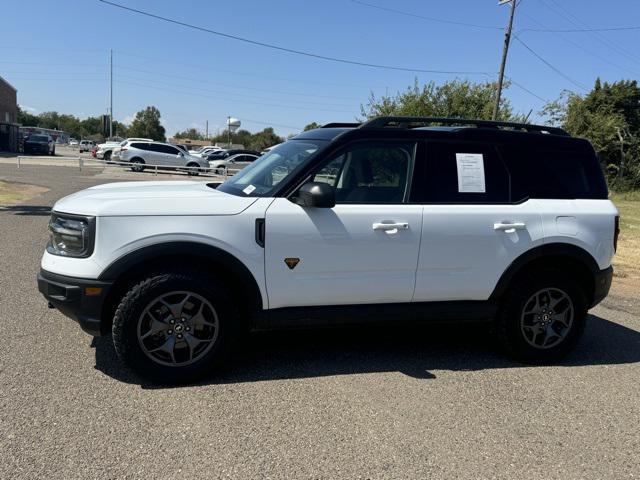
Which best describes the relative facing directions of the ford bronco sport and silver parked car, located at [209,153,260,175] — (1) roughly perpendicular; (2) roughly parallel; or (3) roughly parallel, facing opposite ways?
roughly parallel

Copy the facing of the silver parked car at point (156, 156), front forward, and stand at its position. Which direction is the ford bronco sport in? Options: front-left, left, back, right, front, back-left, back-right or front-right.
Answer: right

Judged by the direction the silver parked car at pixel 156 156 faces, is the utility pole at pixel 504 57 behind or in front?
in front

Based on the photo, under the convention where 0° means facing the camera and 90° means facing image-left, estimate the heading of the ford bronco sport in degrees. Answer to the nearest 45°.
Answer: approximately 90°

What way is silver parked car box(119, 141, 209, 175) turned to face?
to the viewer's right

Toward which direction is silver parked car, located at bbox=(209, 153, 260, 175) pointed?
to the viewer's left

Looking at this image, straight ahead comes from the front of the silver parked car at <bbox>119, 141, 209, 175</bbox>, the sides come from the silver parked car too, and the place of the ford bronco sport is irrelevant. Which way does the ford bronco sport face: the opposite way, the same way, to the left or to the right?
the opposite way

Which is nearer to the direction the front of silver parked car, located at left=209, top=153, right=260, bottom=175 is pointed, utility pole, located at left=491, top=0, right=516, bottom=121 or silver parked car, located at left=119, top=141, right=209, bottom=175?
the silver parked car, located at left=119, top=141, right=209, bottom=175

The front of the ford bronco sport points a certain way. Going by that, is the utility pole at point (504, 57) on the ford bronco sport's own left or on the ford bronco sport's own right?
on the ford bronco sport's own right

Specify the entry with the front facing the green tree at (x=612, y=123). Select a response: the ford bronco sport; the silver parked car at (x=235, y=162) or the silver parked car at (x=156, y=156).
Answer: the silver parked car at (x=156, y=156)

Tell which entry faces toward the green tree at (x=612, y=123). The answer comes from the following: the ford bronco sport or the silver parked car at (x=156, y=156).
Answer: the silver parked car

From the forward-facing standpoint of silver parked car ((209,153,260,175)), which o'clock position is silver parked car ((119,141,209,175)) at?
The silver parked car ((119,141,209,175)) is roughly at 11 o'clock from the silver parked car ((209,153,260,175)).

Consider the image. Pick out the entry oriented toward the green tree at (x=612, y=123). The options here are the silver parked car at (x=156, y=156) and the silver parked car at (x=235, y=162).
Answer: the silver parked car at (x=156, y=156)

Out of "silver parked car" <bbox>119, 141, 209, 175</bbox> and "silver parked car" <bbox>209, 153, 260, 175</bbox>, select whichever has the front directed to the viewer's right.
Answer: the "silver parked car" <bbox>119, 141, 209, 175</bbox>

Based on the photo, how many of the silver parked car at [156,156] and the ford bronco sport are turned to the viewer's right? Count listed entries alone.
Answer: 1

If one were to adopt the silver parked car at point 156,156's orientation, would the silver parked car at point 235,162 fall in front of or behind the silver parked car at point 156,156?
in front
